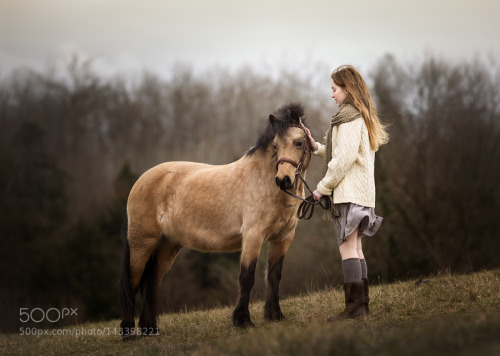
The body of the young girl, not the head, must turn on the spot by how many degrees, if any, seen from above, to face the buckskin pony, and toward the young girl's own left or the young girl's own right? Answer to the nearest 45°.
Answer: approximately 45° to the young girl's own right

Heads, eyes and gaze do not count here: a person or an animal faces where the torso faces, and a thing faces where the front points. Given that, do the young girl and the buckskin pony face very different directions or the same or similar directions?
very different directions

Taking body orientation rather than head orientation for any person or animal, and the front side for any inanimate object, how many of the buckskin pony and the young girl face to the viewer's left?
1

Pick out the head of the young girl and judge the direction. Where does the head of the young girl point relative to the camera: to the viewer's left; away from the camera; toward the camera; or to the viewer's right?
to the viewer's left

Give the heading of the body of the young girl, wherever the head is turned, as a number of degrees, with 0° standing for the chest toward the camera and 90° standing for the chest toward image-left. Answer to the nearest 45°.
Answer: approximately 90°

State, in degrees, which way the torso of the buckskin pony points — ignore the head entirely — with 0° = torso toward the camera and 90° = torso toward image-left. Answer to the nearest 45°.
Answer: approximately 270°

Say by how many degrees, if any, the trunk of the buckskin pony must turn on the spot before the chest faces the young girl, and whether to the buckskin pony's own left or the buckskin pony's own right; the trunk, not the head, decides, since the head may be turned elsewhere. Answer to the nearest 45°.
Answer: approximately 45° to the buckskin pony's own right
